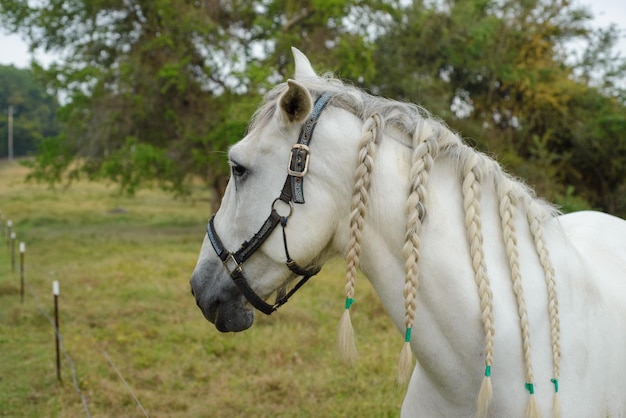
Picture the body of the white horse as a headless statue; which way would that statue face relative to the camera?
to the viewer's left

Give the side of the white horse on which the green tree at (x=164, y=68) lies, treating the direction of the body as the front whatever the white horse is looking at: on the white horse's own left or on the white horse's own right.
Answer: on the white horse's own right
